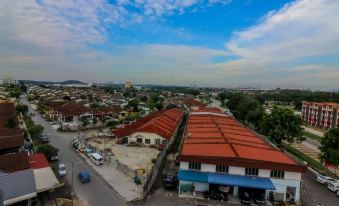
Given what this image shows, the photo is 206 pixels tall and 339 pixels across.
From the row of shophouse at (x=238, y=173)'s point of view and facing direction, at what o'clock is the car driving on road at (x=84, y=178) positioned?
The car driving on road is roughly at 3 o'clock from the row of shophouse.

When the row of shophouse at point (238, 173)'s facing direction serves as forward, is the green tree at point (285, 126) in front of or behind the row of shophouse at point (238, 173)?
behind

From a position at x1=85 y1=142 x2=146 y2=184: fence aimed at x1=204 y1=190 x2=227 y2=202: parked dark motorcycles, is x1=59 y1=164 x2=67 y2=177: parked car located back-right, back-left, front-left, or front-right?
back-right

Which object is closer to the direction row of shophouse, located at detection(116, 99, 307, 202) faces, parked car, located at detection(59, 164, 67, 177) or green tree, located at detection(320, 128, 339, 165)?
the parked car

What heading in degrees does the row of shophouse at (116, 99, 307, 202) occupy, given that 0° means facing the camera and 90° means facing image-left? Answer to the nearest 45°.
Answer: approximately 0°

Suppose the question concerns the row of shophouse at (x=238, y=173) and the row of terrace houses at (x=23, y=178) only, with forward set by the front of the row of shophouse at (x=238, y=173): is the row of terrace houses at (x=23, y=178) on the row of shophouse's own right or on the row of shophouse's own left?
on the row of shophouse's own right

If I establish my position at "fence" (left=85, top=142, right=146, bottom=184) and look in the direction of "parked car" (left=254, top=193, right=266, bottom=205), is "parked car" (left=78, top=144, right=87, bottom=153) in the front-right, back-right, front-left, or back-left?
back-left

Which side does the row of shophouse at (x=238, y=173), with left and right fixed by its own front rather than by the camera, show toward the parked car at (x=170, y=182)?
right

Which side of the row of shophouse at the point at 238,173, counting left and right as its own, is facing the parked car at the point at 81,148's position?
right

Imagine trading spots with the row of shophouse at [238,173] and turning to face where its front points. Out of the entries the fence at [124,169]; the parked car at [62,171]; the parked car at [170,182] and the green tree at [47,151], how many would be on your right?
4
